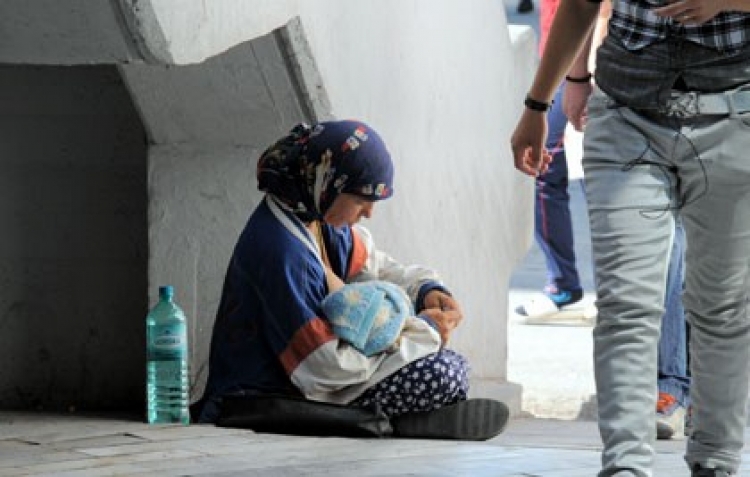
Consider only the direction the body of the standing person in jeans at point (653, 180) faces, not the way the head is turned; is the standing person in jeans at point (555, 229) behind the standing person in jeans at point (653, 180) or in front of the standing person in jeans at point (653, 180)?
behind

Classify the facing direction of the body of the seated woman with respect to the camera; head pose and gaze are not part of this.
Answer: to the viewer's right

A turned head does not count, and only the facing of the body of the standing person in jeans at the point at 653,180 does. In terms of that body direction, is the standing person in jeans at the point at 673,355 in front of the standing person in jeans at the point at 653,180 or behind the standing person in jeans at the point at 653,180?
behind

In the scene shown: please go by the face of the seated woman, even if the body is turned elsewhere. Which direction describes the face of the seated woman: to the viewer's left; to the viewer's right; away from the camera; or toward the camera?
to the viewer's right

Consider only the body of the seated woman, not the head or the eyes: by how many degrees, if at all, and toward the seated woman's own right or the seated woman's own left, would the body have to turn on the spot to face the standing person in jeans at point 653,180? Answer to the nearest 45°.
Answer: approximately 45° to the seated woman's own right

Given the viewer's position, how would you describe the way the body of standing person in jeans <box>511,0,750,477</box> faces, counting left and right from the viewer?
facing the viewer

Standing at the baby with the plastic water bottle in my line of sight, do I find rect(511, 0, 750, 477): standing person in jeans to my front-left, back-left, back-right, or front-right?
back-left

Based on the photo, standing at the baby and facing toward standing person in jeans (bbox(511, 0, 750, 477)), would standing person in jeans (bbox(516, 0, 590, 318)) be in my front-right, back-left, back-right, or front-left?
back-left
